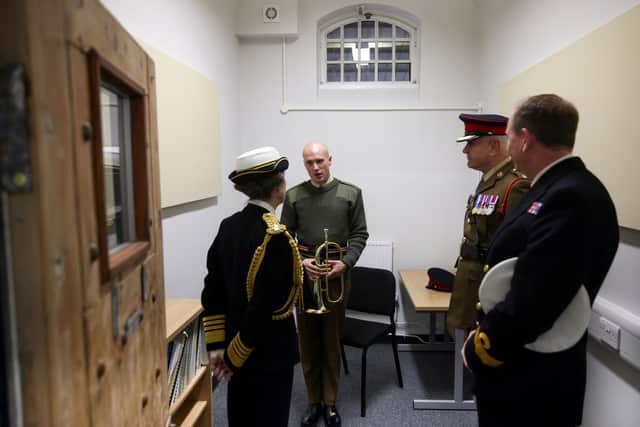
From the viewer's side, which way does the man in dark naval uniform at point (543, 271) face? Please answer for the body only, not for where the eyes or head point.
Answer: to the viewer's left

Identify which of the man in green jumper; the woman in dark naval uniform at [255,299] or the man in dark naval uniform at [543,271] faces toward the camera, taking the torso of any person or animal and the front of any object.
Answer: the man in green jumper

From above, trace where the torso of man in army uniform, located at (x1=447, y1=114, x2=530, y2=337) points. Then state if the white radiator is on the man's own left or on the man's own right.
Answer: on the man's own right

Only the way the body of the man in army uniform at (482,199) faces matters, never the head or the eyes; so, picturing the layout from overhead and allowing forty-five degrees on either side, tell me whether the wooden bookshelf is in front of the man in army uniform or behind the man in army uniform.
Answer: in front

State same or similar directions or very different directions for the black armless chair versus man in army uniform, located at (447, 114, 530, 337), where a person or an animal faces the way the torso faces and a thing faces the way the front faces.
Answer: same or similar directions

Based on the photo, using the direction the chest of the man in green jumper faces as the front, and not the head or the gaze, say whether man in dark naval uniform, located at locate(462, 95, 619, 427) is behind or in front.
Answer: in front

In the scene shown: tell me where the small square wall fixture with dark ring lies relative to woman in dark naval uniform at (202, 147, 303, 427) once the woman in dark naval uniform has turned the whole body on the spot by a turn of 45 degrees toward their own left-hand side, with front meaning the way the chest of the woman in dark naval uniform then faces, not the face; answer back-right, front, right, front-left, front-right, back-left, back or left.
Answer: front

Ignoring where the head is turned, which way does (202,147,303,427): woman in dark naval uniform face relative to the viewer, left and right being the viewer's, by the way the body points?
facing away from the viewer and to the right of the viewer

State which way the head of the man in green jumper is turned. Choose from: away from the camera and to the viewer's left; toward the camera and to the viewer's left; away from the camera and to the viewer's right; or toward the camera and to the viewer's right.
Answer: toward the camera and to the viewer's left

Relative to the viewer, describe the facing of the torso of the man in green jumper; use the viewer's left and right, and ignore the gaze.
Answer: facing the viewer

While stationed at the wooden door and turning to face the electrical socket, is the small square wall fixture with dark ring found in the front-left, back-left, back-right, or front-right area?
front-left

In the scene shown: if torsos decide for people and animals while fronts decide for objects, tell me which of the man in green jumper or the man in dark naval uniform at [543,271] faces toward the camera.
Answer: the man in green jumper

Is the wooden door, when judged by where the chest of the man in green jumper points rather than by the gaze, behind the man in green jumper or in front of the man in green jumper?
in front

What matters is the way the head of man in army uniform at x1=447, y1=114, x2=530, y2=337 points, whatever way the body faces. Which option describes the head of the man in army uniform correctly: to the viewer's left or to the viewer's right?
to the viewer's left
